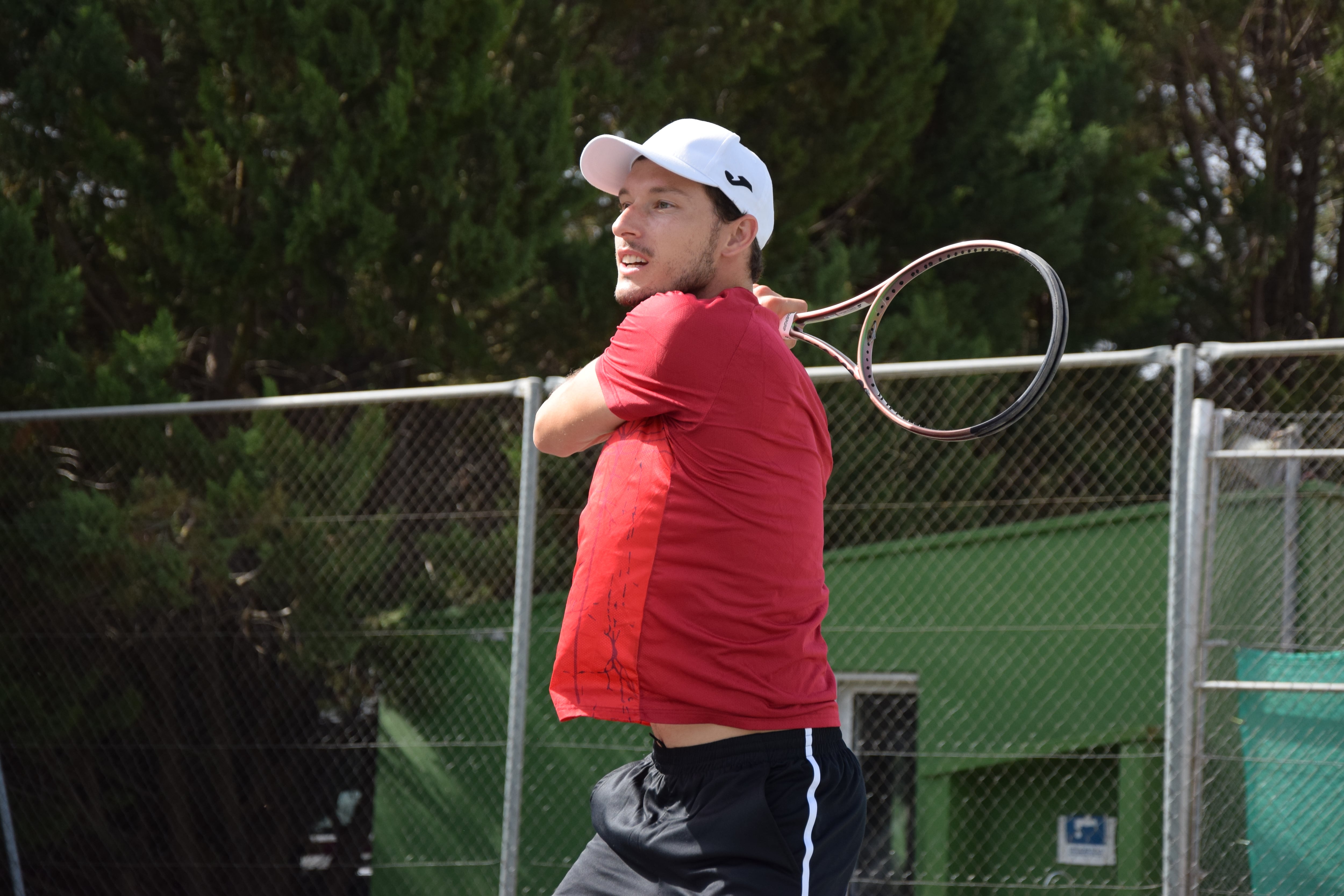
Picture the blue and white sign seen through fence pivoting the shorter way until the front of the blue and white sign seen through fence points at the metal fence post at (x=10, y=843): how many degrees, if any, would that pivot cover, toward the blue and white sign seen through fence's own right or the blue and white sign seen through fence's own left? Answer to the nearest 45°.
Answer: approximately 90° to the blue and white sign seen through fence's own right

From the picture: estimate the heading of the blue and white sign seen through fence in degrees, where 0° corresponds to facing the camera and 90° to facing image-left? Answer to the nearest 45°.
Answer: approximately 0°

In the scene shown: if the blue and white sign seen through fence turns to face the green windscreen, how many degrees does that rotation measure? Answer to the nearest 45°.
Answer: approximately 45° to its left

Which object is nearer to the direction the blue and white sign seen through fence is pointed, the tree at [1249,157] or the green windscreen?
the green windscreen

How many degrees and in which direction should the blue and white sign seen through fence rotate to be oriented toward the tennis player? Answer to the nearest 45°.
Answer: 0° — it already faces them
